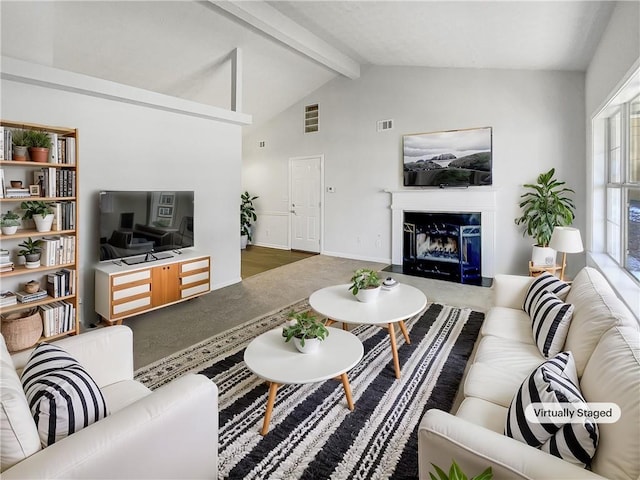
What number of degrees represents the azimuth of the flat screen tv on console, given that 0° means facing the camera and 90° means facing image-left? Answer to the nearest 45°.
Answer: approximately 315°

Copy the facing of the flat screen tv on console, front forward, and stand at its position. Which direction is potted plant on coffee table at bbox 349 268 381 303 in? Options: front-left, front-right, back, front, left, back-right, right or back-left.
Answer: front

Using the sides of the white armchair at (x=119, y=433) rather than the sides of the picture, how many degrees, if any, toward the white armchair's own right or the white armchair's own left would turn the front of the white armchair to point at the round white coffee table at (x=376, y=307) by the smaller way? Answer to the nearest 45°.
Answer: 0° — it already faces it

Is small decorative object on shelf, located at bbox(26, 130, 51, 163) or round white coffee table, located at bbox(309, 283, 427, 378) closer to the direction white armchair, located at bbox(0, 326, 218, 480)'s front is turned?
the round white coffee table

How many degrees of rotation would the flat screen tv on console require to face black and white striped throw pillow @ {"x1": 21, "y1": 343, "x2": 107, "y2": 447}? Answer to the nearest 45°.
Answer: approximately 45° to its right

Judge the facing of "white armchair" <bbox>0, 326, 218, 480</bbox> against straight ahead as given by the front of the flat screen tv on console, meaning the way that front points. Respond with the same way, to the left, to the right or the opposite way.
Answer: to the left

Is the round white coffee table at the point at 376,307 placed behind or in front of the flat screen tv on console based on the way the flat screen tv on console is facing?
in front

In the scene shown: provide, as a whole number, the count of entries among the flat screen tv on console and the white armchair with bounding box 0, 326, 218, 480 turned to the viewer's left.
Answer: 0

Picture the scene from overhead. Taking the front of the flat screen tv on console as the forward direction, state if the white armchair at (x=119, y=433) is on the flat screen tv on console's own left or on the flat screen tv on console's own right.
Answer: on the flat screen tv on console's own right

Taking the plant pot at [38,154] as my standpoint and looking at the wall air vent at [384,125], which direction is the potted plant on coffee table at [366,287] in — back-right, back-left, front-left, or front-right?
front-right

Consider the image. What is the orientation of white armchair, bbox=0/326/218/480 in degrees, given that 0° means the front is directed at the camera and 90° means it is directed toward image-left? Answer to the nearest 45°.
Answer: approximately 225°

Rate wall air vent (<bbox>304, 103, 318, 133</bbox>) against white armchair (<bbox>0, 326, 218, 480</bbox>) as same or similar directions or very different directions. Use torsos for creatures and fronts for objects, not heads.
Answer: very different directions

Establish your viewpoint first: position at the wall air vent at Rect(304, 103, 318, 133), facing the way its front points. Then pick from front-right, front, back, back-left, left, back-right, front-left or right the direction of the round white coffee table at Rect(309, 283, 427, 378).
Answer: front-left

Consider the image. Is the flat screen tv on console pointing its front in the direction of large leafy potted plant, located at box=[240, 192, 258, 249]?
no
